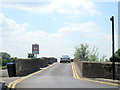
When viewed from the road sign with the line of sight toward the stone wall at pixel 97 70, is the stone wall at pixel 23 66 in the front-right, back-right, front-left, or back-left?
front-right

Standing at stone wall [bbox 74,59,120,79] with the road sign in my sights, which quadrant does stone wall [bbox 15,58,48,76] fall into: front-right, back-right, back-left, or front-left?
front-left

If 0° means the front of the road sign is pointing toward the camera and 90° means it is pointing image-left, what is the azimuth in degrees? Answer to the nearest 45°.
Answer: approximately 0°

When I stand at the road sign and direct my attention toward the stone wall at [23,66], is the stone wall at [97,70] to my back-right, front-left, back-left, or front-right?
front-left

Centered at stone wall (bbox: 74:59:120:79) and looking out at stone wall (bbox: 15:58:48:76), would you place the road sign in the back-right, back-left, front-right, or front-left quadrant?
front-right

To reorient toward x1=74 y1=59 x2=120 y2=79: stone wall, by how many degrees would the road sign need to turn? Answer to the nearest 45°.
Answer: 0° — it already faces it

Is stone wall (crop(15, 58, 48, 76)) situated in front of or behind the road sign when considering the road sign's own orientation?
in front
